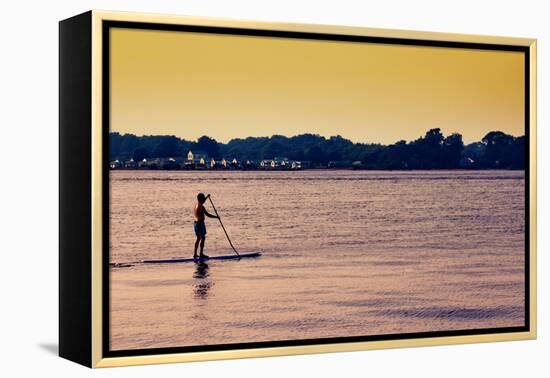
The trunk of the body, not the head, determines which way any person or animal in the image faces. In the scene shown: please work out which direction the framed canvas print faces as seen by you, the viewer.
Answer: facing the viewer and to the right of the viewer
